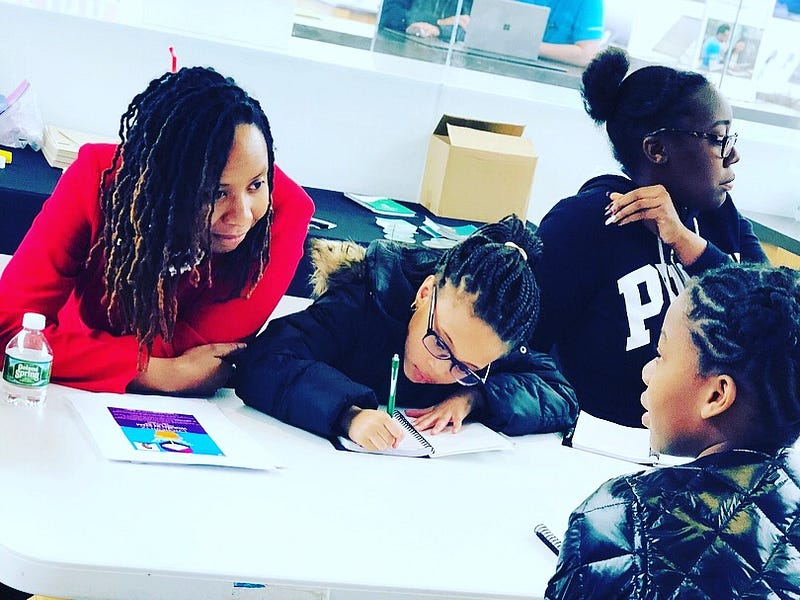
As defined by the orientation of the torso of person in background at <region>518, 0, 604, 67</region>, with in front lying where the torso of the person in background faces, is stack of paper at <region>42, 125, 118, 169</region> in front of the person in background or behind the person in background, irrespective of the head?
in front

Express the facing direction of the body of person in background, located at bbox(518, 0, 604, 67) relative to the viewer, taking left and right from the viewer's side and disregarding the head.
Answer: facing the viewer and to the left of the viewer

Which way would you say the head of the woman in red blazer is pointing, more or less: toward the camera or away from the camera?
toward the camera

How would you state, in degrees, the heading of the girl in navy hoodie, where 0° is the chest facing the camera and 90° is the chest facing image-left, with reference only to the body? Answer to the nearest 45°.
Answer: approximately 315°

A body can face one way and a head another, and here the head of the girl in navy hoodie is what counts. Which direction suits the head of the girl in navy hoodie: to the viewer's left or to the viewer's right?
to the viewer's right

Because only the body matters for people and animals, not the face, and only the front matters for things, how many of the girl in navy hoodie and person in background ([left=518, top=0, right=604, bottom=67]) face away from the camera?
0

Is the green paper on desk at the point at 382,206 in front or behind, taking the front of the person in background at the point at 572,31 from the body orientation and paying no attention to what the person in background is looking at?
in front

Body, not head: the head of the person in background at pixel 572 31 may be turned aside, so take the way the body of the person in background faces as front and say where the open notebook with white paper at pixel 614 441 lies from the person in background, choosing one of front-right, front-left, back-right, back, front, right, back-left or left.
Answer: front-left

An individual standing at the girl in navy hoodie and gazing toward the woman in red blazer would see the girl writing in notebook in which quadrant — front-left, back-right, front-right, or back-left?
front-left

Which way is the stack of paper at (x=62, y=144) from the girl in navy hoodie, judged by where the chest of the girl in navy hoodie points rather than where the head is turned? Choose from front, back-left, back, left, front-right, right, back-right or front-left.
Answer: back-right

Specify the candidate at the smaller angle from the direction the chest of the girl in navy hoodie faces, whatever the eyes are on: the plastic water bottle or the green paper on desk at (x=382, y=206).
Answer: the plastic water bottle

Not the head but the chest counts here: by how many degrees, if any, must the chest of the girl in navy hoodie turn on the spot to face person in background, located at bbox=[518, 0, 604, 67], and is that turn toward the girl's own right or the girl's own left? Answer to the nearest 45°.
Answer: approximately 135° to the girl's own left
